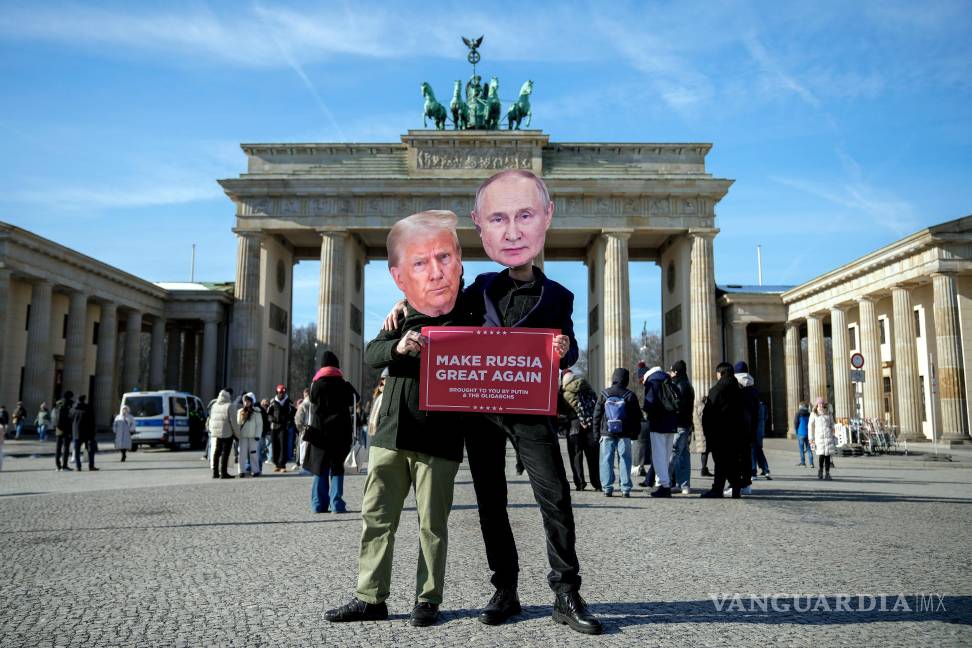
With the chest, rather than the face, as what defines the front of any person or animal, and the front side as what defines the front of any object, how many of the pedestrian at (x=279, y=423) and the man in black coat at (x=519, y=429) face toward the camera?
2

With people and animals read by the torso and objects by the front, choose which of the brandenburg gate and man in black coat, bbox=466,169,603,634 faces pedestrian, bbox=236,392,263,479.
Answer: the brandenburg gate

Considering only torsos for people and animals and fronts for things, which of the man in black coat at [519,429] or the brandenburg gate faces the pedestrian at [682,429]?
the brandenburg gate

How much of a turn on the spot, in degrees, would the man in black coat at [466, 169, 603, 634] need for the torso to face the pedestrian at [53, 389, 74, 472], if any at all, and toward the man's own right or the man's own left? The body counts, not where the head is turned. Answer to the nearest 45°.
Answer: approximately 135° to the man's own right

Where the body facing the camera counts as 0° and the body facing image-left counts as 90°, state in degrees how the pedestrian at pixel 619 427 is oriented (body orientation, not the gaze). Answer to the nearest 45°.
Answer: approximately 180°

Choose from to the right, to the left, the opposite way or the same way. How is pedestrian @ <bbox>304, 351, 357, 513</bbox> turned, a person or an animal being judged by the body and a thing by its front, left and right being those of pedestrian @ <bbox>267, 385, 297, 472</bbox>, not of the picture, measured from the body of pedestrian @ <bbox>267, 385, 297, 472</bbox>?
the opposite way

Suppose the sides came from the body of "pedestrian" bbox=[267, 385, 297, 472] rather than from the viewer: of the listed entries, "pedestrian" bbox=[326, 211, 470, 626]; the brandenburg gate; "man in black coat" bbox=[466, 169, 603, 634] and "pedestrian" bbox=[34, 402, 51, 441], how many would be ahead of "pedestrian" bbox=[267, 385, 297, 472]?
2

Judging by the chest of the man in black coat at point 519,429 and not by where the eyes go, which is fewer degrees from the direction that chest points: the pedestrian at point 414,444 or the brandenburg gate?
the pedestrian

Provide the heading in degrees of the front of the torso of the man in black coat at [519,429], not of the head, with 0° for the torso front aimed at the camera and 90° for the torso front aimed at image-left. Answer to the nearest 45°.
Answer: approximately 0°

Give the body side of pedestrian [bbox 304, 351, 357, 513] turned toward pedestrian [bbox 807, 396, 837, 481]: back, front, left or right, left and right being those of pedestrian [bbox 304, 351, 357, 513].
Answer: right

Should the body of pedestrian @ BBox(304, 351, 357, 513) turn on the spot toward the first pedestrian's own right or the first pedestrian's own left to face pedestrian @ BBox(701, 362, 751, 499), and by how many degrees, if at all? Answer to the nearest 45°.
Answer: approximately 90° to the first pedestrian's own right

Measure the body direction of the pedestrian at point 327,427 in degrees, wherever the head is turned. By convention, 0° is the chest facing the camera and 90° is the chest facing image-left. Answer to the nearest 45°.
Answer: approximately 180°

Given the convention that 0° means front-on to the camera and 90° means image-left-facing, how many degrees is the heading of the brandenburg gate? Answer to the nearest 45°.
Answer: approximately 0°

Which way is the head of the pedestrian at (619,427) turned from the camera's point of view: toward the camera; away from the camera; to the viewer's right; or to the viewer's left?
away from the camera
